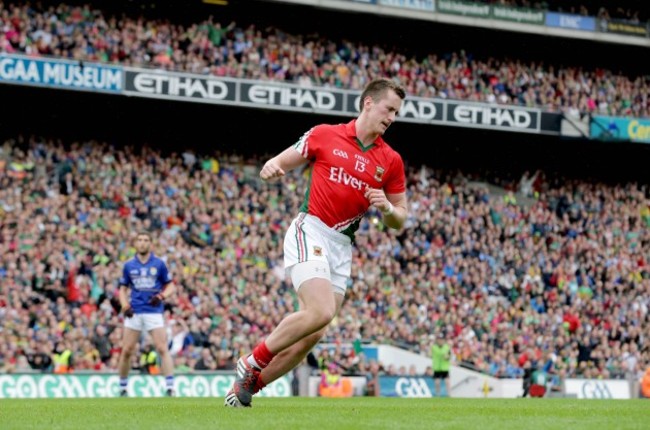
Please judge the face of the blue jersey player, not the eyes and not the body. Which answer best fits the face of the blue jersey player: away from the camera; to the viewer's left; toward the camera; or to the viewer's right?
toward the camera

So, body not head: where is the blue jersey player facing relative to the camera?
toward the camera
